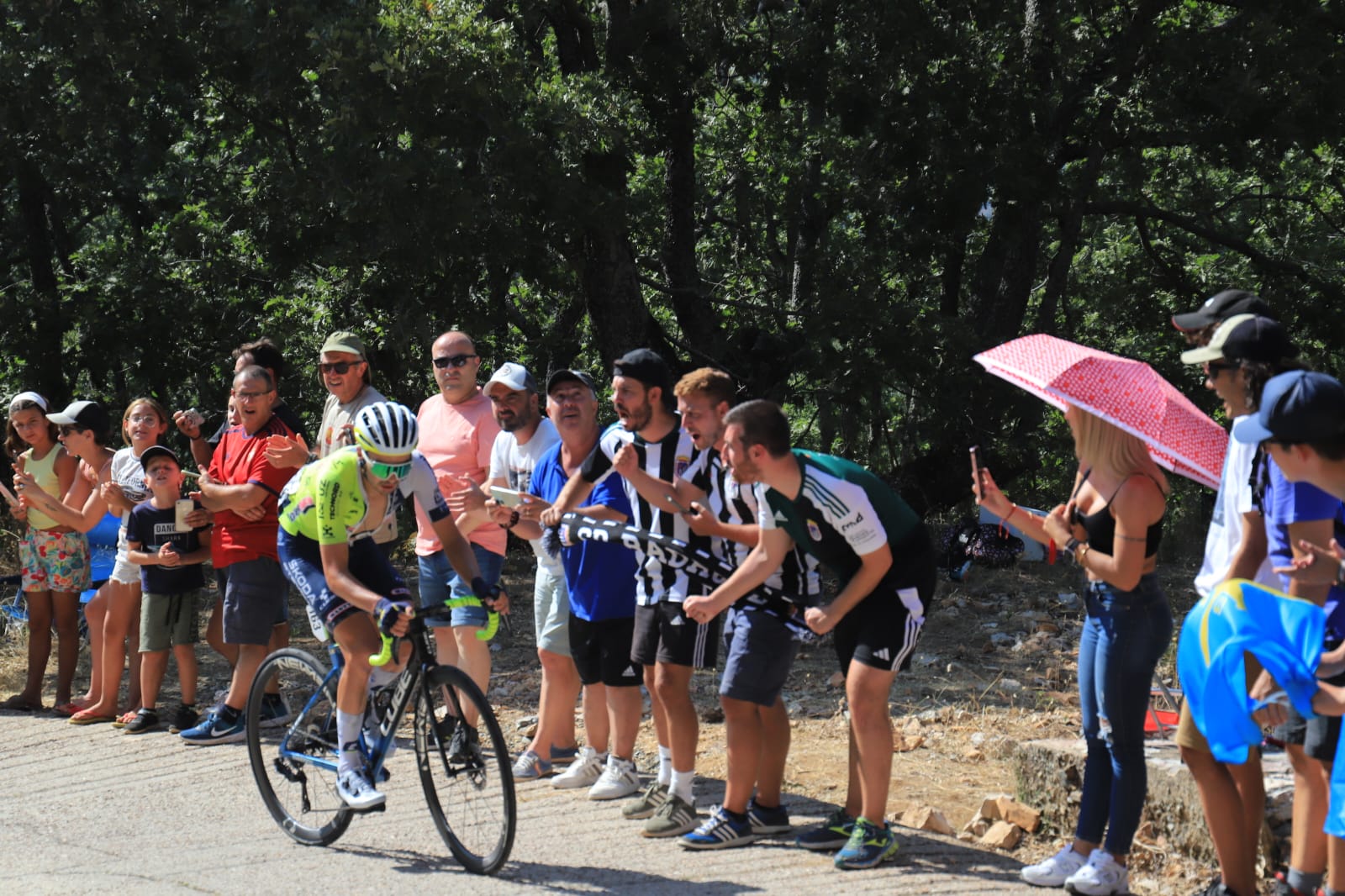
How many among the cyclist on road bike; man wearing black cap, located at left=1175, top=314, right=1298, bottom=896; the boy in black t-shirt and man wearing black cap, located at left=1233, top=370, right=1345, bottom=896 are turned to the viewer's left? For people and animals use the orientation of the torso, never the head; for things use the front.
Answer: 2

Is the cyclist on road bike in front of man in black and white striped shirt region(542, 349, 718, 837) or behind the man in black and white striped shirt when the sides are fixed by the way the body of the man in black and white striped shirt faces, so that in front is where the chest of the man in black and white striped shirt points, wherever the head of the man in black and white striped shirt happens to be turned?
in front

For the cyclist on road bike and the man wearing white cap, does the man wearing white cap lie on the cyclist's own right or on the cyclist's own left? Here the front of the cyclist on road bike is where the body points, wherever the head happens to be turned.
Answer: on the cyclist's own left

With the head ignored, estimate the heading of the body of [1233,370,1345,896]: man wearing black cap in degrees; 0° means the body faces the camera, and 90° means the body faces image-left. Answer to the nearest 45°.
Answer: approximately 90°

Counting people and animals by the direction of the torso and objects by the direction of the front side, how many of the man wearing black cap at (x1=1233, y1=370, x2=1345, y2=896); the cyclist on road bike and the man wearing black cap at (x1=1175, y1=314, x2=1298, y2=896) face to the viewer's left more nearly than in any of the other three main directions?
2

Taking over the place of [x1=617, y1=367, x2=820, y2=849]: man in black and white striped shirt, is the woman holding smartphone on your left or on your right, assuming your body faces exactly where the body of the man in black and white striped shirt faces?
on your left

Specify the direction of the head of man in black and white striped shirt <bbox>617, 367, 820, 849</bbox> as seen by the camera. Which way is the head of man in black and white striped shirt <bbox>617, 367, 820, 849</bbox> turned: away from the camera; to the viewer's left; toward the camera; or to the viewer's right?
to the viewer's left

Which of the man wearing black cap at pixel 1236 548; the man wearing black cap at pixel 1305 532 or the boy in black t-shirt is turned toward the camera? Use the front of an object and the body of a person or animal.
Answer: the boy in black t-shirt

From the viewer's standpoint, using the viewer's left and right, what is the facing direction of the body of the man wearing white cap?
facing the viewer and to the left of the viewer

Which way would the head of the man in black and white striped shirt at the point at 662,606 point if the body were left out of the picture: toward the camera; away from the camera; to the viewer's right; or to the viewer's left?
to the viewer's left

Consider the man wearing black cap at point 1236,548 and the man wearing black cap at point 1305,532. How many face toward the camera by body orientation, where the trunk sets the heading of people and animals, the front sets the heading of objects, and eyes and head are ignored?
0

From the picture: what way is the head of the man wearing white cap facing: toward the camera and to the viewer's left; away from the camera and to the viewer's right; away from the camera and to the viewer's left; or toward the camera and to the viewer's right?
toward the camera and to the viewer's left

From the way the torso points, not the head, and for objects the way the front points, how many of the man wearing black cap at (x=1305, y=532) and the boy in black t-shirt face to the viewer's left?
1

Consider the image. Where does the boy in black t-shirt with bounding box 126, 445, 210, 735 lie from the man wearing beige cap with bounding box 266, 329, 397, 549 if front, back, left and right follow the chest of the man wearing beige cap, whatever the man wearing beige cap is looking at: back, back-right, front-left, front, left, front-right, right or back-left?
right

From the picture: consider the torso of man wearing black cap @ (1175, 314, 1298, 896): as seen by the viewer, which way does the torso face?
to the viewer's left
